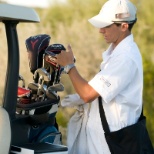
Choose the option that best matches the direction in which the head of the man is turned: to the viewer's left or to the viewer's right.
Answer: to the viewer's left

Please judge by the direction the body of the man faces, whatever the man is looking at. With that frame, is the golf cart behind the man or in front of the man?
in front

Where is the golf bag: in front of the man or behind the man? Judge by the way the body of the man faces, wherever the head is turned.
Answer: in front

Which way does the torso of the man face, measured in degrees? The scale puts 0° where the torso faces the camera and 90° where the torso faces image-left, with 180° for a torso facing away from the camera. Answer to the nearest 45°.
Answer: approximately 90°
